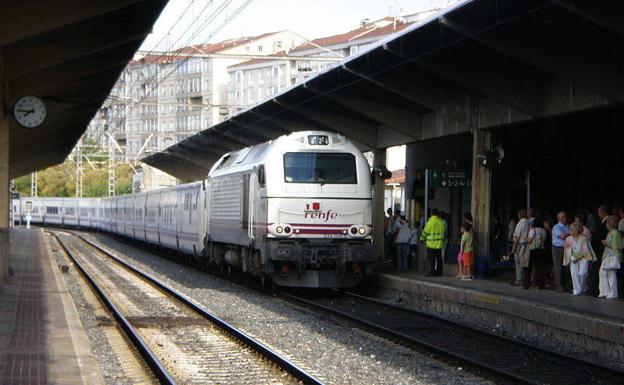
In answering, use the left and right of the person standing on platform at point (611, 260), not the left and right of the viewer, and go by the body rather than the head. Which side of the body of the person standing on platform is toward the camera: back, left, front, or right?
left

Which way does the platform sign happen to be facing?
toward the camera

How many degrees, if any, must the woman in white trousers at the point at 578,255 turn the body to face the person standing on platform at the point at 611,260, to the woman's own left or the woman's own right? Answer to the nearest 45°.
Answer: approximately 45° to the woman's own left

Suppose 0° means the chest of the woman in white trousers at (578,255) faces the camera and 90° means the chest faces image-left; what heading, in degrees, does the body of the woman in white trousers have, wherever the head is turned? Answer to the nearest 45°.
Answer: approximately 0°

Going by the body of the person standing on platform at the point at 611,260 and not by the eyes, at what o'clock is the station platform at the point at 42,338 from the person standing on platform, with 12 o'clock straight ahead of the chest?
The station platform is roughly at 11 o'clock from the person standing on platform.

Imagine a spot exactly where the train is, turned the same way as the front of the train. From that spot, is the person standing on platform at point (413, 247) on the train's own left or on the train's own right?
on the train's own left

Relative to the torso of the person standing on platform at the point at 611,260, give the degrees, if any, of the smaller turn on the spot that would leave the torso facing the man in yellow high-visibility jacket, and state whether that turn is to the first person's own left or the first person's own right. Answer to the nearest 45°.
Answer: approximately 45° to the first person's own right

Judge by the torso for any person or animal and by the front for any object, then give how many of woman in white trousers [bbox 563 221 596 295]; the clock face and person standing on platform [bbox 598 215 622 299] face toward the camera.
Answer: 2
